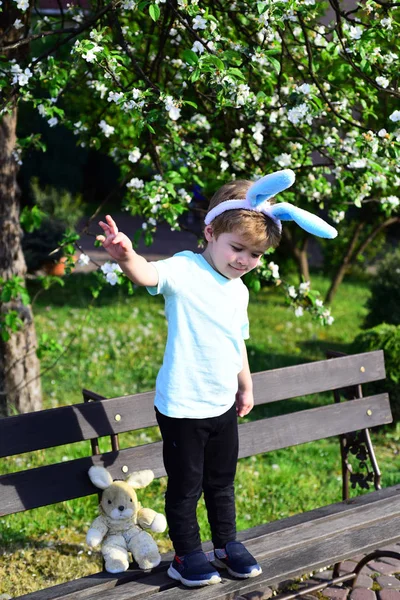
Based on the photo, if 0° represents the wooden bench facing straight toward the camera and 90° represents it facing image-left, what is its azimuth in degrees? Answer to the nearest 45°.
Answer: approximately 315°

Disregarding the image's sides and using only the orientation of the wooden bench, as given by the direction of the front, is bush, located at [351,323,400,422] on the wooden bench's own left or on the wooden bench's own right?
on the wooden bench's own left

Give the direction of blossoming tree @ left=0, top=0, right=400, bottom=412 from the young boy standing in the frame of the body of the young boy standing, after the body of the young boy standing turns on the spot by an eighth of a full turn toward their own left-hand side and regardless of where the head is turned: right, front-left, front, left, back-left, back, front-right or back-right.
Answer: left

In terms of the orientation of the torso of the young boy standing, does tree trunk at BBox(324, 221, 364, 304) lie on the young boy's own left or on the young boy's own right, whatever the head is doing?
on the young boy's own left

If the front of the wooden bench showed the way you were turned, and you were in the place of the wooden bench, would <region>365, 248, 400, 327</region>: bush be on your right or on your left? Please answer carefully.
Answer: on your left

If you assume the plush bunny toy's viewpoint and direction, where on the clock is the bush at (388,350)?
The bush is roughly at 7 o'clock from the plush bunny toy.

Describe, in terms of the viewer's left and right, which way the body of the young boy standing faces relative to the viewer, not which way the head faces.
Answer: facing the viewer and to the right of the viewer

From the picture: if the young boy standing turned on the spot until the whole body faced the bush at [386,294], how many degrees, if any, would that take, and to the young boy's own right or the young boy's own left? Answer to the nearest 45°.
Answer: approximately 135° to the young boy's own left

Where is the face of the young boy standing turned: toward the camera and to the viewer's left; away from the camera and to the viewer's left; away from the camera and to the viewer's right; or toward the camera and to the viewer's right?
toward the camera and to the viewer's right

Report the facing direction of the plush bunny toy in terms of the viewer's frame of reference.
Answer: facing the viewer

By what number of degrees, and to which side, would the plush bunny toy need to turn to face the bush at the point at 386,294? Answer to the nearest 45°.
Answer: approximately 135° to its left

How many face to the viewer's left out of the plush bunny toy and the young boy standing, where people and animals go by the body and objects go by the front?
0
